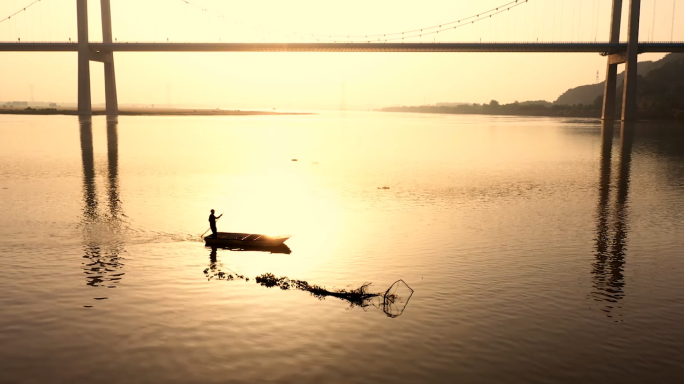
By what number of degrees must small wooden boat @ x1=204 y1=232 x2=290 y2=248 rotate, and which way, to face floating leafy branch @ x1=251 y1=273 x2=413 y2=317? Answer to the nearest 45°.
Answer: approximately 45° to its right

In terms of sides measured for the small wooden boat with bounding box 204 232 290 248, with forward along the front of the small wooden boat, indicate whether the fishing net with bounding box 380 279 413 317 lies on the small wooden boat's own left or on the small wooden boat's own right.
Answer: on the small wooden boat's own right

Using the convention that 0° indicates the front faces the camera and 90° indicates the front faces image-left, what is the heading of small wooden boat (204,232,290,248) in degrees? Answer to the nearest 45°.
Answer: approximately 270°
